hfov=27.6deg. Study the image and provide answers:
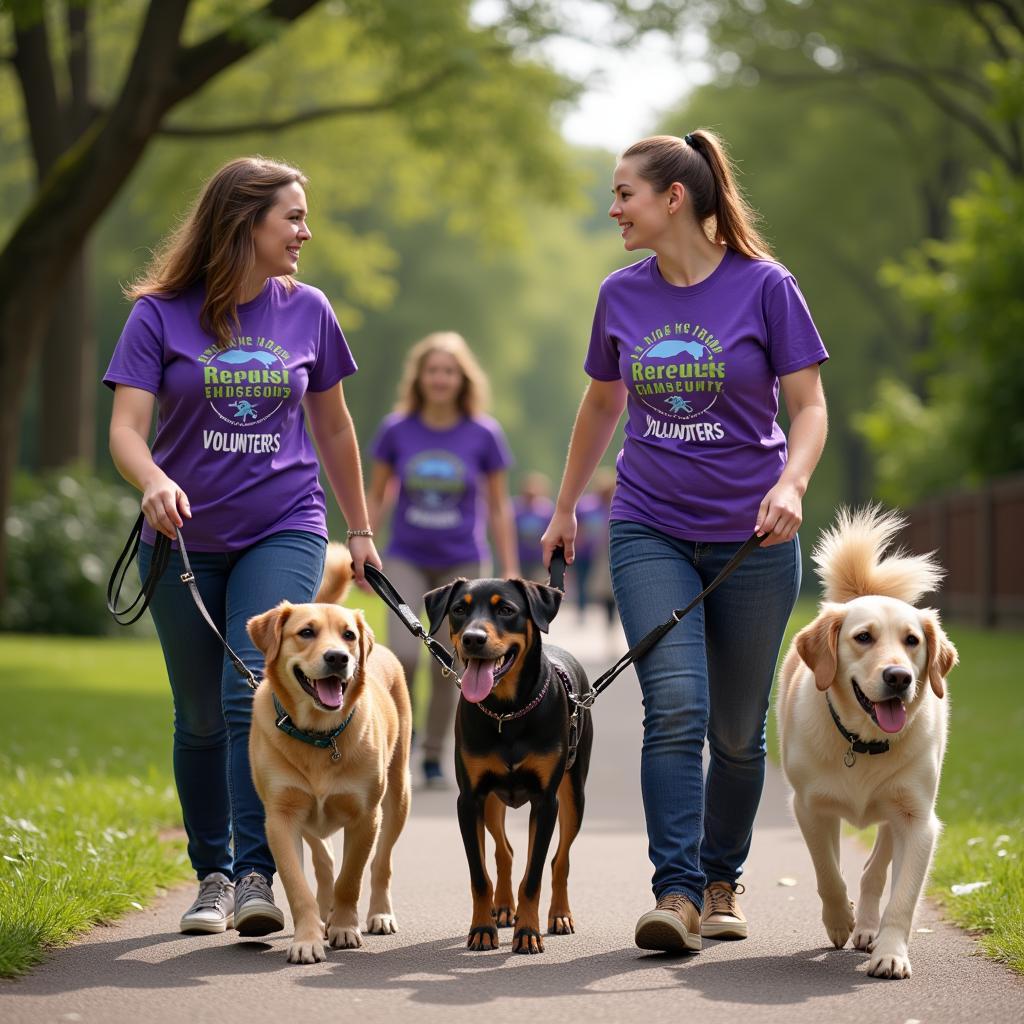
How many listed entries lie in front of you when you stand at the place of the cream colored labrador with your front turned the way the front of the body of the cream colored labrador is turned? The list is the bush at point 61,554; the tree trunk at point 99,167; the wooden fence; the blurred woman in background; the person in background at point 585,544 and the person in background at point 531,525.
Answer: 0

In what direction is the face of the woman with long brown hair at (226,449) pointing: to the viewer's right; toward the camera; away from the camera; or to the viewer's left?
to the viewer's right

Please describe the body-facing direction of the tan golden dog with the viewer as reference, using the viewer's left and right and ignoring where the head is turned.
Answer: facing the viewer

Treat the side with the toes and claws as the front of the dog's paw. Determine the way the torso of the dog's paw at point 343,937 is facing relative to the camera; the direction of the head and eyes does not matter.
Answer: toward the camera

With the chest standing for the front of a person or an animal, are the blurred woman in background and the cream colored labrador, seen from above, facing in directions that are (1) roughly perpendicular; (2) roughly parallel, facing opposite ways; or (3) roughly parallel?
roughly parallel

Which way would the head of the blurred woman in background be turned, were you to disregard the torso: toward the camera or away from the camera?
toward the camera

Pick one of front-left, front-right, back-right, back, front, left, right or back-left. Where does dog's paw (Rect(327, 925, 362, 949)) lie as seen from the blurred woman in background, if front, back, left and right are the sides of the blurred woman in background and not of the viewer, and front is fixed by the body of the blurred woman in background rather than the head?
front

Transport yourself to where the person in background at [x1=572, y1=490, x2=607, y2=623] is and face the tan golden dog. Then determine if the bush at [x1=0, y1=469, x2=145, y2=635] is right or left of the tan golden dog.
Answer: right

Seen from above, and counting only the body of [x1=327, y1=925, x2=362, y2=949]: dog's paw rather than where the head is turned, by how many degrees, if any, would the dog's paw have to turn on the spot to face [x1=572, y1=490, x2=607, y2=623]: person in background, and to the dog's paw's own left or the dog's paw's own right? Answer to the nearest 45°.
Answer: approximately 180°

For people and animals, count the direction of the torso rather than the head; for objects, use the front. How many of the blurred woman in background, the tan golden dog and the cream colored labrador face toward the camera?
3

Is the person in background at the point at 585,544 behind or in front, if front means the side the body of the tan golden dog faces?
behind

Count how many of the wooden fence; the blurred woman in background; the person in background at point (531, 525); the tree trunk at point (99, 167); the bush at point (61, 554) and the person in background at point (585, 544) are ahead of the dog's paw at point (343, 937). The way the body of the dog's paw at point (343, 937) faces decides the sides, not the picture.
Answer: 0

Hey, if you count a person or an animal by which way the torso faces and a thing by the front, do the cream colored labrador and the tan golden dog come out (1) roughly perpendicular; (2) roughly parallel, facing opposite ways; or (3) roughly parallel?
roughly parallel
